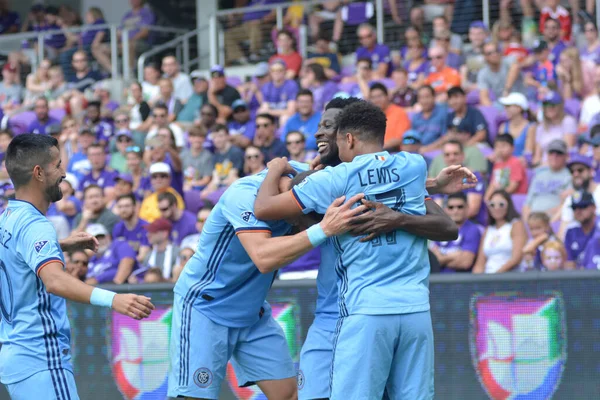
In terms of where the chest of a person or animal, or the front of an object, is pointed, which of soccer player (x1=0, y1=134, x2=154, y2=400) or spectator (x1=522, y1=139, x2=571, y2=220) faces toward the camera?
the spectator

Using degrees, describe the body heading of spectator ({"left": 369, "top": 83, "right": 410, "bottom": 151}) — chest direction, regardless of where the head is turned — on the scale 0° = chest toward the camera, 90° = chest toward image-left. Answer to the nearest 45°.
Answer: approximately 45°

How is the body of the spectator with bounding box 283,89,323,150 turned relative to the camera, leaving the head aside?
toward the camera

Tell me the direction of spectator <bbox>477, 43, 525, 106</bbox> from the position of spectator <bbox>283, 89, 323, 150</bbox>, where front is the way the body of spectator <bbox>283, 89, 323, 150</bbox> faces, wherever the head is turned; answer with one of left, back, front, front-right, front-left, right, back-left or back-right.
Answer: left

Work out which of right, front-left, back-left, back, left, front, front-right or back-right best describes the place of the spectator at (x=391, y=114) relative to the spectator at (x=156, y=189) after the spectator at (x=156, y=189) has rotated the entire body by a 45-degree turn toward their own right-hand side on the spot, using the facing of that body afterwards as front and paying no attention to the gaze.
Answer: back-left

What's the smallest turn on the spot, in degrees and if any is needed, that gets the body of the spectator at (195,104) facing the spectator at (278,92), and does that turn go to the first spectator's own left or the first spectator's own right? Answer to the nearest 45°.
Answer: approximately 90° to the first spectator's own left

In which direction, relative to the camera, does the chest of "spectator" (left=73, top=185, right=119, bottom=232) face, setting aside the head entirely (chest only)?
toward the camera

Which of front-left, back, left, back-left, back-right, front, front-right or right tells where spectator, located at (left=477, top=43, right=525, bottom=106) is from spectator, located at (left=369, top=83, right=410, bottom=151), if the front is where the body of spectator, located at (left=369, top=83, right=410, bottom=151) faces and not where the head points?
back

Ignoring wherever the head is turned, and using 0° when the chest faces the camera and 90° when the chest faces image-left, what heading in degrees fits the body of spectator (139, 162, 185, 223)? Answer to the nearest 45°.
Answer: approximately 0°

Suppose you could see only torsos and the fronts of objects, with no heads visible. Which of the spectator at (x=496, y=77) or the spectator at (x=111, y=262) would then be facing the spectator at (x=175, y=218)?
the spectator at (x=496, y=77)

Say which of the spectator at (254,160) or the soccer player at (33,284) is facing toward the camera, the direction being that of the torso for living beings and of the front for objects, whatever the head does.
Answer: the spectator

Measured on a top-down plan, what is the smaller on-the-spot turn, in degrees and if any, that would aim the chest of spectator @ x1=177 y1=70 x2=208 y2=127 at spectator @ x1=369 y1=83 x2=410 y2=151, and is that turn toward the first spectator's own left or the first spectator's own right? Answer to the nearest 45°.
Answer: approximately 90° to the first spectator's own left

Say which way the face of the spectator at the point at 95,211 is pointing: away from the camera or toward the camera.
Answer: toward the camera

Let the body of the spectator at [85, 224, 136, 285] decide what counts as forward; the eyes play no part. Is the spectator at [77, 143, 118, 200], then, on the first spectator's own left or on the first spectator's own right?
on the first spectator's own right

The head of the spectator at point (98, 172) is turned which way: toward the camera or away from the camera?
toward the camera

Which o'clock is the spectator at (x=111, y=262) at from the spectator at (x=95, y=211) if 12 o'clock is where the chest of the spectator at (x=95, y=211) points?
the spectator at (x=111, y=262) is roughly at 12 o'clock from the spectator at (x=95, y=211).

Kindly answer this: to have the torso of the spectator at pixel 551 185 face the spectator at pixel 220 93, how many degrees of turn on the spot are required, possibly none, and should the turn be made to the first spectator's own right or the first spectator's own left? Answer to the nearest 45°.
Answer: approximately 135° to the first spectator's own right

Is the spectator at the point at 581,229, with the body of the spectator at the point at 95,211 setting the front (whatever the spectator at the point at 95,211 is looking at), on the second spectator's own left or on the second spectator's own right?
on the second spectator's own left

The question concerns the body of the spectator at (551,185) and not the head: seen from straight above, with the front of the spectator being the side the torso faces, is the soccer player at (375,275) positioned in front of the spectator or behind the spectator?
in front

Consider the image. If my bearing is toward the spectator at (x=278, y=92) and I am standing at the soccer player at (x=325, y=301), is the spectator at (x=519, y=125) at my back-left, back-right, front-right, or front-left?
front-right
